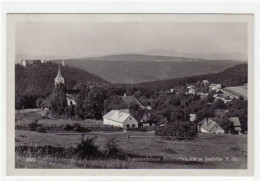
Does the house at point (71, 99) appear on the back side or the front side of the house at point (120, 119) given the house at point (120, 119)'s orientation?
on the back side

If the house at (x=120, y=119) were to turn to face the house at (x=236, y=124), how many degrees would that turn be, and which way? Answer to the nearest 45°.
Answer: approximately 45° to its left

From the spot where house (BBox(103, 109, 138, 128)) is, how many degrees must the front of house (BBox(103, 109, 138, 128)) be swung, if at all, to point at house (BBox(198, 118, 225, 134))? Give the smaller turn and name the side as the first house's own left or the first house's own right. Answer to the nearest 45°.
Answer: approximately 45° to the first house's own left

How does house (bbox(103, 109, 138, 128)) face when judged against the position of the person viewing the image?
facing the viewer and to the right of the viewer
